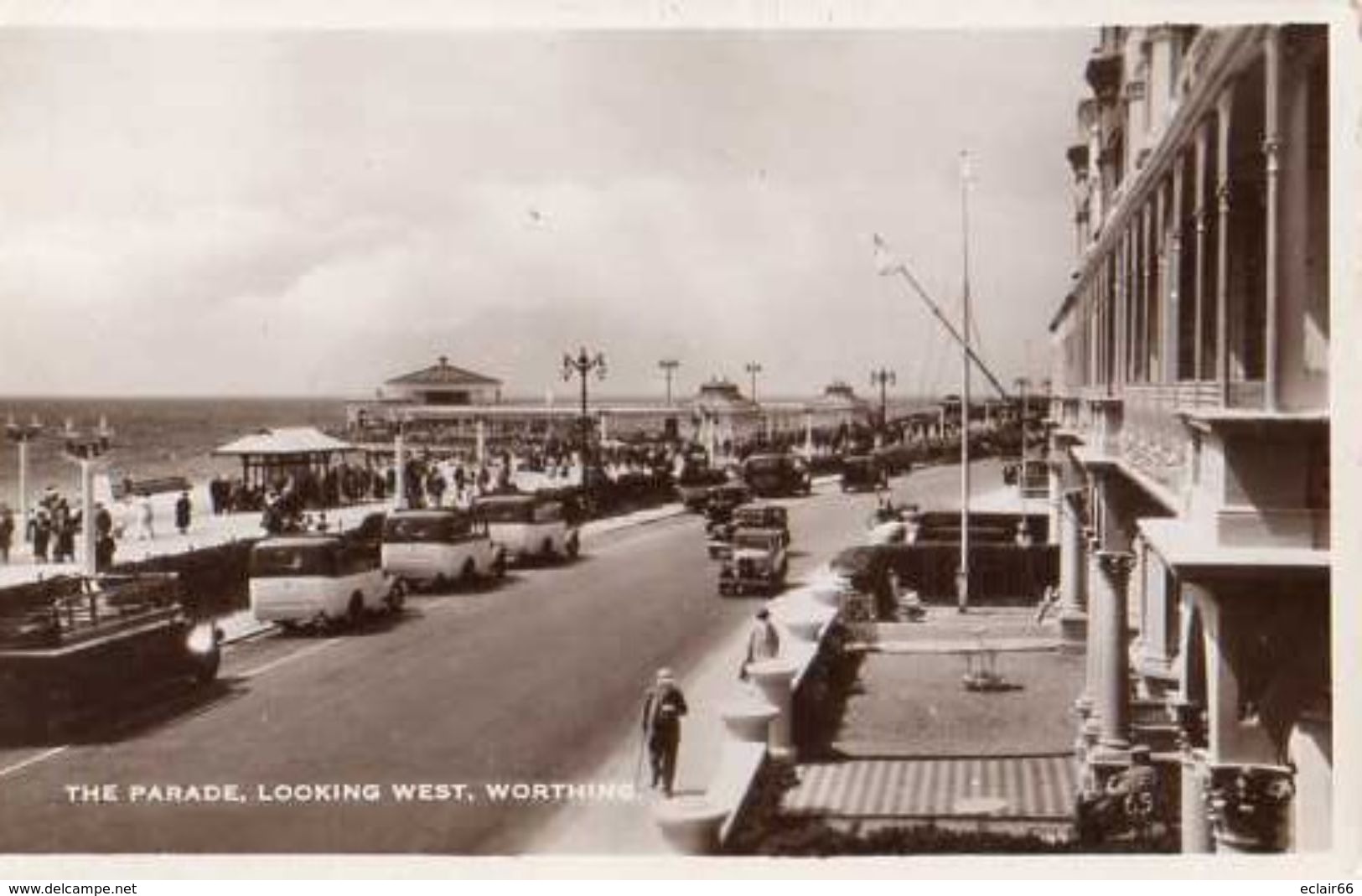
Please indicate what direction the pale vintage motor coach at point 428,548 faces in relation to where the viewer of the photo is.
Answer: facing away from the viewer and to the right of the viewer

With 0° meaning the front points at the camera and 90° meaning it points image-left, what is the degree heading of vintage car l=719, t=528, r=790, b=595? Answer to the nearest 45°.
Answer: approximately 45°

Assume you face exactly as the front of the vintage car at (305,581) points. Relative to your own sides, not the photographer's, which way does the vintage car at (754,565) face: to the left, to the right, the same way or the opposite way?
the opposite way

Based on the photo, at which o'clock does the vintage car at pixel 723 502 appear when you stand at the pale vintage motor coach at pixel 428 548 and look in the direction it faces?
the vintage car at pixel 723 502 is roughly at 12 o'clock from the pale vintage motor coach at pixel 428 548.

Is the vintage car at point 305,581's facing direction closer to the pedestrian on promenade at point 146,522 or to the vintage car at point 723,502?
the vintage car

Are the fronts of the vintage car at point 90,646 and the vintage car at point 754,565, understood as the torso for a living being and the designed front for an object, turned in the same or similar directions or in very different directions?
very different directions

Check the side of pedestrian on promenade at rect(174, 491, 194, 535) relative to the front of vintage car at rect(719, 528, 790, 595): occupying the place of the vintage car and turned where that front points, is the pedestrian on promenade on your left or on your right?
on your right

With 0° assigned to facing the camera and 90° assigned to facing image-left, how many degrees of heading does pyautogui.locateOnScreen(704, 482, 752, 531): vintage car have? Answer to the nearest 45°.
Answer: approximately 45°

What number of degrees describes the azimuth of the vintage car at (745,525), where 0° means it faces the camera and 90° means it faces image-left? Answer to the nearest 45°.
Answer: approximately 45°
